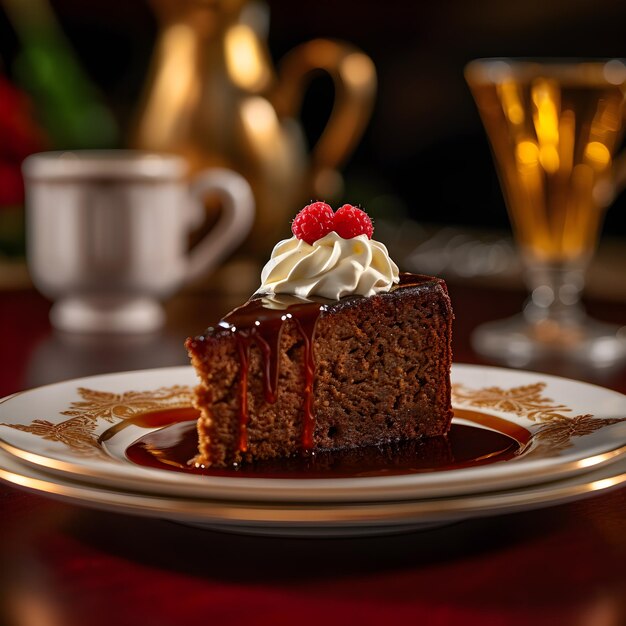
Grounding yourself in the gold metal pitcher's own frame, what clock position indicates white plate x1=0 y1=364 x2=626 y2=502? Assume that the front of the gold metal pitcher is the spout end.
The white plate is roughly at 9 o'clock from the gold metal pitcher.

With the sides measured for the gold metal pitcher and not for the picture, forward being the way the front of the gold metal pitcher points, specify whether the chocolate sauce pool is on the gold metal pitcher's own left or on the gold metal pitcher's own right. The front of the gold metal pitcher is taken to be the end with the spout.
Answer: on the gold metal pitcher's own left

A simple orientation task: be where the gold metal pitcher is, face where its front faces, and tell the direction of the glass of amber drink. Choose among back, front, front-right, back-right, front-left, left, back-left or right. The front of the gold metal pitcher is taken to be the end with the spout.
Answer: back-left

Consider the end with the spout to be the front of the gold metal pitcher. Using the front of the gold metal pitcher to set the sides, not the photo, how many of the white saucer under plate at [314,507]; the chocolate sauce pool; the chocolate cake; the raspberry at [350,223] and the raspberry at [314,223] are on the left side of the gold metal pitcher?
5

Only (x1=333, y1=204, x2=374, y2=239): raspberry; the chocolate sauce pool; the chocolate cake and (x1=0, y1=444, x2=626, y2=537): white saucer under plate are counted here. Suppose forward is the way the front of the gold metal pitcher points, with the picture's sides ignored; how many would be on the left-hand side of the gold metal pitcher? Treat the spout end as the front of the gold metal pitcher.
4

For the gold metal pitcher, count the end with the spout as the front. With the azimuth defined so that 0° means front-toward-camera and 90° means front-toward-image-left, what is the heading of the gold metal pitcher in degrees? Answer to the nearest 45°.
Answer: approximately 90°

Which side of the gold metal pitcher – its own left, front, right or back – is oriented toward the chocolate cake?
left

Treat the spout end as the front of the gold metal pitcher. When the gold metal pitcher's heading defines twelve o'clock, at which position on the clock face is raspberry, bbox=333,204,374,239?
The raspberry is roughly at 9 o'clock from the gold metal pitcher.

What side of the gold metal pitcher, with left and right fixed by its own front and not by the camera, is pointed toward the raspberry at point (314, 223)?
left

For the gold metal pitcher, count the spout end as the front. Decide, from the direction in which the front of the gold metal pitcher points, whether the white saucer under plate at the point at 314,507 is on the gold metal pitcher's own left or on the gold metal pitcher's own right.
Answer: on the gold metal pitcher's own left
